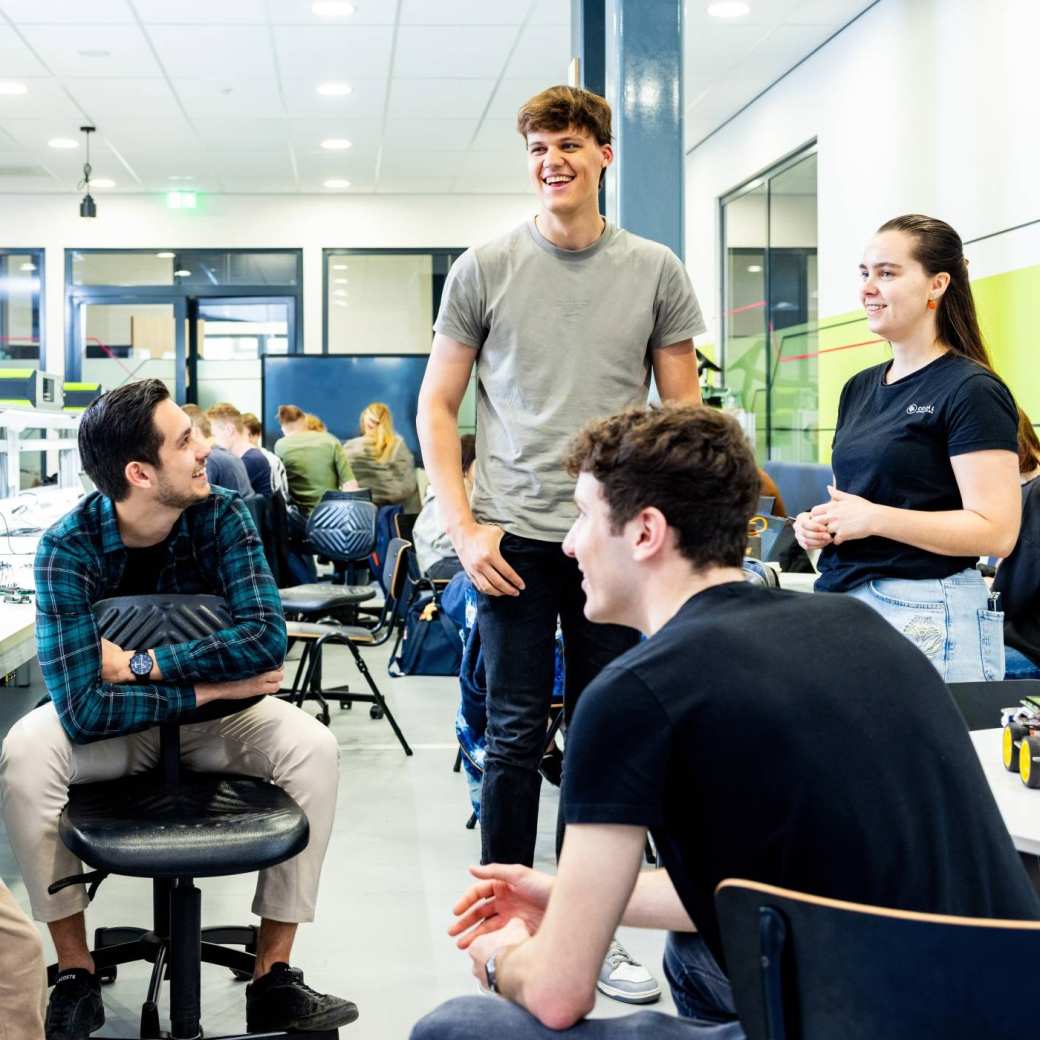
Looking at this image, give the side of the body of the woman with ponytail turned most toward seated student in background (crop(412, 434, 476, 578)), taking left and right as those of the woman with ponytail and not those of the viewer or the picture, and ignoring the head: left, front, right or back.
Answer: right

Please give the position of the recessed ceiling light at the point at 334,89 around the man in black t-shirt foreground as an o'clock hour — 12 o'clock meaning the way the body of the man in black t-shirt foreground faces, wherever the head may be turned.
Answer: The recessed ceiling light is roughly at 1 o'clock from the man in black t-shirt foreground.

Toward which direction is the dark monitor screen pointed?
toward the camera

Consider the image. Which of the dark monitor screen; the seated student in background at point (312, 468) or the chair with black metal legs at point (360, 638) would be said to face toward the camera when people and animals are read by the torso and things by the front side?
the dark monitor screen

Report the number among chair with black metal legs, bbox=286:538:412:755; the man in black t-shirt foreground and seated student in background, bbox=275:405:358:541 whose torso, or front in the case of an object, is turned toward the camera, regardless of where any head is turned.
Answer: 0

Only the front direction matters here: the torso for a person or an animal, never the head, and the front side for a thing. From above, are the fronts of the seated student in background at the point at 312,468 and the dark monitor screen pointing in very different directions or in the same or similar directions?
very different directions

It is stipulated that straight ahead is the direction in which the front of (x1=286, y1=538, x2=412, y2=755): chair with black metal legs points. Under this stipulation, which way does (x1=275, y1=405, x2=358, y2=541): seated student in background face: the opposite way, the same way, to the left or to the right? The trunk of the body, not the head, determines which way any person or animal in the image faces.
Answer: to the right

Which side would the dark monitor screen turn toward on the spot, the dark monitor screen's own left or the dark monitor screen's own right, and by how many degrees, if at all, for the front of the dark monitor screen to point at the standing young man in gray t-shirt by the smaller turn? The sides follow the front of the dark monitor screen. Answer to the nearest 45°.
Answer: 0° — it already faces them

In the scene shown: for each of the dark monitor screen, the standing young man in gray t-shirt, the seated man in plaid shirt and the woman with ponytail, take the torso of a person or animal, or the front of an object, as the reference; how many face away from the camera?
0

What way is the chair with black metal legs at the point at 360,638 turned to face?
to the viewer's left

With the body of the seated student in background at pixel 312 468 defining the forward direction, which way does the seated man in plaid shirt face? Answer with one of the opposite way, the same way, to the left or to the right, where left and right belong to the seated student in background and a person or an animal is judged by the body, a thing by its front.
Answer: the opposite way

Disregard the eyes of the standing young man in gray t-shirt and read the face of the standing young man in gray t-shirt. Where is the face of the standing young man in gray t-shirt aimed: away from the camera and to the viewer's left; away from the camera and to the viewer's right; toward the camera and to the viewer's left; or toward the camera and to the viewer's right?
toward the camera and to the viewer's left

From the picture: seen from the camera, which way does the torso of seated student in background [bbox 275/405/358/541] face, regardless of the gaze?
away from the camera

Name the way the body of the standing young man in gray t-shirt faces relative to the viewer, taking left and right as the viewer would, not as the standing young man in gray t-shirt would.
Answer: facing the viewer

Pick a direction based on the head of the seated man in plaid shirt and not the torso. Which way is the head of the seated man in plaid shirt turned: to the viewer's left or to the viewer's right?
to the viewer's right

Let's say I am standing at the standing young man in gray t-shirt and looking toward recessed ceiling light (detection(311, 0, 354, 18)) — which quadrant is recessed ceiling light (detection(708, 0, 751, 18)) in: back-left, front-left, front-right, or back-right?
front-right
